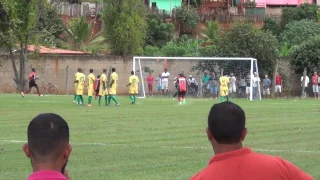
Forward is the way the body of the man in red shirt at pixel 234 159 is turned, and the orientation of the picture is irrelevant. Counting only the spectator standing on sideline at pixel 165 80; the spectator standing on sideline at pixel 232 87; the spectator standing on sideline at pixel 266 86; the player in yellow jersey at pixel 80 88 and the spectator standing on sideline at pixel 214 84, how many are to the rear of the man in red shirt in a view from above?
0

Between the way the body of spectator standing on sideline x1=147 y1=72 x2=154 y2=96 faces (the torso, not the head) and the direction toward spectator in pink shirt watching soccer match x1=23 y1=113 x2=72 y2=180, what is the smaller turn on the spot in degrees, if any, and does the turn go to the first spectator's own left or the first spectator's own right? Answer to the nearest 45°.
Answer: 0° — they already face them

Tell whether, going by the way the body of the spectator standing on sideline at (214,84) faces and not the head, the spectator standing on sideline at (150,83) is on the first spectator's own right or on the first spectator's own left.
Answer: on the first spectator's own right

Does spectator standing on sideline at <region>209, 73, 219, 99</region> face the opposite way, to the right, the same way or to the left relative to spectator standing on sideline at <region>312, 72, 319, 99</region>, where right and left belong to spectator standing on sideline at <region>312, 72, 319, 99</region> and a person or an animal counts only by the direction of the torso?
the same way

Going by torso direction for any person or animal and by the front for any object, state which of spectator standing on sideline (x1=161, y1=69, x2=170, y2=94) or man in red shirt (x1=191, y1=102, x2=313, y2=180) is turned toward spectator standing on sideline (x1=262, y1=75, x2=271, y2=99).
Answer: the man in red shirt

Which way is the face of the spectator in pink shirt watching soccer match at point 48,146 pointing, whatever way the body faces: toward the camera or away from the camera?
away from the camera

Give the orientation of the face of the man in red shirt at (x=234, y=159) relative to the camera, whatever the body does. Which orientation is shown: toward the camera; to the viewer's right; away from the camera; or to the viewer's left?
away from the camera

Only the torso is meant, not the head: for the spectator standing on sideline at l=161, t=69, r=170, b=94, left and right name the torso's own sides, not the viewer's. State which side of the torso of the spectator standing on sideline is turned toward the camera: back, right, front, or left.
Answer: front

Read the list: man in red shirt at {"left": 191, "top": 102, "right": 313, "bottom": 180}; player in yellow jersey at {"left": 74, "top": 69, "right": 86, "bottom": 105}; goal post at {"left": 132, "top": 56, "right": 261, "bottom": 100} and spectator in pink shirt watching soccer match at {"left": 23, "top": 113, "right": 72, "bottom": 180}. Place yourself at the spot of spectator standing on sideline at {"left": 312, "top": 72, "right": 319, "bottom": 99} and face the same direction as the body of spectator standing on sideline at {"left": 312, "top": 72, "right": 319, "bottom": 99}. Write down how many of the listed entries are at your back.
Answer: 0

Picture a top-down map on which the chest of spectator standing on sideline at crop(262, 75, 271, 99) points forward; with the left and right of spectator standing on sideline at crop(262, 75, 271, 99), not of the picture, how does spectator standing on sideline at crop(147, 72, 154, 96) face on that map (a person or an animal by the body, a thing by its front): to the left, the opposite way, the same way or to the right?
the same way

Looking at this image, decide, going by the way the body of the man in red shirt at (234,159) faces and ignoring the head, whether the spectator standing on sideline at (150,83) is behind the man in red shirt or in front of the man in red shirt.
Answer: in front

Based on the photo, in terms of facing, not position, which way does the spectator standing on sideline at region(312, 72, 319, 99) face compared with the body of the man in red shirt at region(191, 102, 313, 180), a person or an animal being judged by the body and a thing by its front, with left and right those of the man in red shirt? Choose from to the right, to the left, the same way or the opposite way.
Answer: the opposite way

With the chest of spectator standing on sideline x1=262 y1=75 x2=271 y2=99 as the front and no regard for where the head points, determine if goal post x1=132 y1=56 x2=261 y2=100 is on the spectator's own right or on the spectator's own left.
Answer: on the spectator's own right

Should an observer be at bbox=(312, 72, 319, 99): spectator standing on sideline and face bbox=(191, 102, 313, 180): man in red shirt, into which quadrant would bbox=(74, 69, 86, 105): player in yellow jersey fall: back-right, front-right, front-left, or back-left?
front-right

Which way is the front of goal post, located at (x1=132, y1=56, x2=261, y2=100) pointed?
toward the camera

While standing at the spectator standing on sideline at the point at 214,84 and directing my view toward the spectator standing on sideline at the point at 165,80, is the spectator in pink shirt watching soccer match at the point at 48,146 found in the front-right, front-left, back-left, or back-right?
back-left

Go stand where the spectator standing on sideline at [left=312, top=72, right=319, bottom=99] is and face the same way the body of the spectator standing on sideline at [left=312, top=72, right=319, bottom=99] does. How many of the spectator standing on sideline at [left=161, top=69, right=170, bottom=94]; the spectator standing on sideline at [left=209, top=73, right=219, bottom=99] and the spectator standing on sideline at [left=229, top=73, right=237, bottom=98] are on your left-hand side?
0

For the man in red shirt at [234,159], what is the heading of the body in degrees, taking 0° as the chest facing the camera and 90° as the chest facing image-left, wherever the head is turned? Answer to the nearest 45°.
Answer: approximately 180°

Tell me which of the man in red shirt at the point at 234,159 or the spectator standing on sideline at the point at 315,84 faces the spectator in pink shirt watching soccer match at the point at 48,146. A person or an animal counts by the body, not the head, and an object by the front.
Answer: the spectator standing on sideline at the point at 315,84
